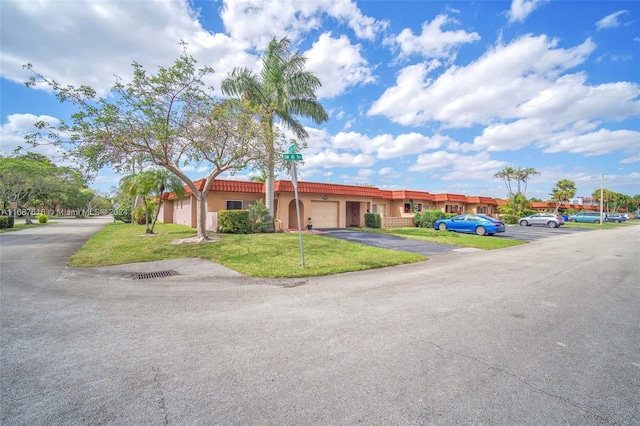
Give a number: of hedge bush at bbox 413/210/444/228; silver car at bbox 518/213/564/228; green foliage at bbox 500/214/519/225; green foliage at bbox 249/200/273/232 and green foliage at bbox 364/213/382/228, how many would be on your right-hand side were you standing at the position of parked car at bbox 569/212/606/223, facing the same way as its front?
0

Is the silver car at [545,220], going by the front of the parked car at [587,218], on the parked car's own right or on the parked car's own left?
on the parked car's own left

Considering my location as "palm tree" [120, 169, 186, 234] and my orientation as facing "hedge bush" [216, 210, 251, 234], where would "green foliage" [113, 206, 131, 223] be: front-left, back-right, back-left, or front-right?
back-left

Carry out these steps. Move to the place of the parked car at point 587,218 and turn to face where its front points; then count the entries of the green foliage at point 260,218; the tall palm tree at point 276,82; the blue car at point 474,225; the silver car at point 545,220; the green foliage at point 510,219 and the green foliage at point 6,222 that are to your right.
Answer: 0

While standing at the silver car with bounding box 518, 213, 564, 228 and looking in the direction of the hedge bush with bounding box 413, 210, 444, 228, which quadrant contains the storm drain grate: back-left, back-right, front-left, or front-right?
front-left

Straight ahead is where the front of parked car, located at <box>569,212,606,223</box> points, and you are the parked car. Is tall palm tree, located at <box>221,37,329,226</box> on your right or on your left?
on your left

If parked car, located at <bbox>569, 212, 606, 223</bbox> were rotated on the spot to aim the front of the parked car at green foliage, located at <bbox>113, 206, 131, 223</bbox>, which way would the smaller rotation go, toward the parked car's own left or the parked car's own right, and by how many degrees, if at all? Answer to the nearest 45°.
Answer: approximately 45° to the parked car's own left

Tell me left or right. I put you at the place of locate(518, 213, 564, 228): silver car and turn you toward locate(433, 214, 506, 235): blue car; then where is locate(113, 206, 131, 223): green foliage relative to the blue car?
right

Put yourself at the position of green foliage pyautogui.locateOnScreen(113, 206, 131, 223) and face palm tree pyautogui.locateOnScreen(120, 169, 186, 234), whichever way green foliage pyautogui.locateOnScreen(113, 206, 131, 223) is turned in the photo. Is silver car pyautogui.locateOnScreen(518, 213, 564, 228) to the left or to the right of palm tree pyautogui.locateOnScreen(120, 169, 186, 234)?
left

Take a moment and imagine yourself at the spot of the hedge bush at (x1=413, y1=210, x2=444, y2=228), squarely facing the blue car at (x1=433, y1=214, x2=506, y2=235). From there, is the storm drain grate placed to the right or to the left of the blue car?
right

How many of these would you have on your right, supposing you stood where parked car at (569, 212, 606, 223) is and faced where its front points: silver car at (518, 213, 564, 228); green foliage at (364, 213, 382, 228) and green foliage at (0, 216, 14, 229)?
0

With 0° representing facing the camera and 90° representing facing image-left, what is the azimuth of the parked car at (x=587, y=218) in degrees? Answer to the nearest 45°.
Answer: approximately 90°

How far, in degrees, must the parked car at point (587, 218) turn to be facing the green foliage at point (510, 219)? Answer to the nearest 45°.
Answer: approximately 45° to its left
